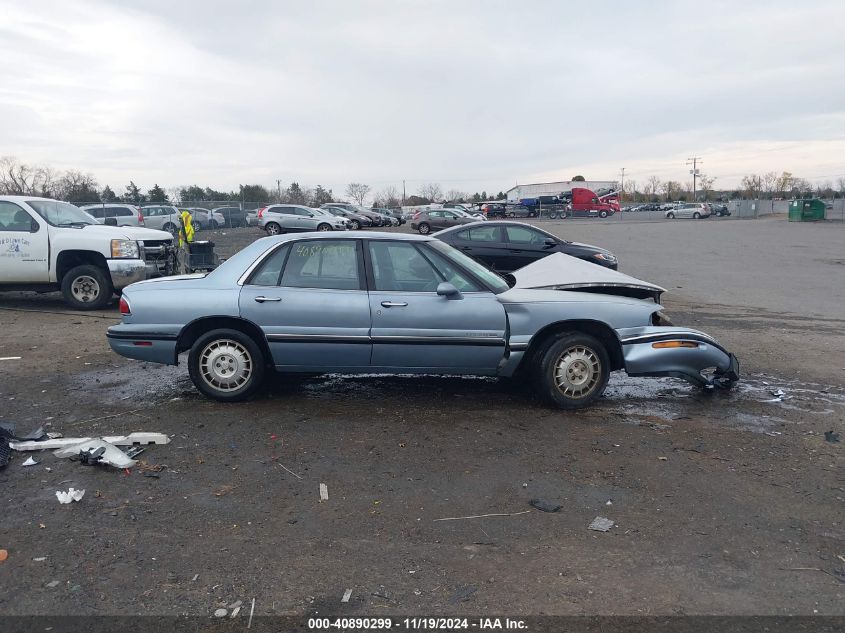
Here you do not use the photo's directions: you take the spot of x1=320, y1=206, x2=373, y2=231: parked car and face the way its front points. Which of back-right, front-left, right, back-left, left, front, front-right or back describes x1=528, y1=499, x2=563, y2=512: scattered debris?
front-right

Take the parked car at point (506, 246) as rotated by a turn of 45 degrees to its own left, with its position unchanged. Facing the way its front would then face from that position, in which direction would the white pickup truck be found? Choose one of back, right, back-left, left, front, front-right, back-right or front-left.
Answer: back

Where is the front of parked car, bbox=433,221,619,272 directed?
to the viewer's right

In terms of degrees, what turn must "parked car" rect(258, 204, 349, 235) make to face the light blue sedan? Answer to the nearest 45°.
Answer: approximately 90° to its right

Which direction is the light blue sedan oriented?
to the viewer's right

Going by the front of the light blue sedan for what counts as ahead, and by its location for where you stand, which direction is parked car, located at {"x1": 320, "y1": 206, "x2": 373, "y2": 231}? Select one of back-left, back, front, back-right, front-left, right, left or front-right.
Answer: left

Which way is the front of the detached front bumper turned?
to the viewer's right

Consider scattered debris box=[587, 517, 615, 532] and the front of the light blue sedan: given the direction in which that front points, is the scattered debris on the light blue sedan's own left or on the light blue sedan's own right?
on the light blue sedan's own right

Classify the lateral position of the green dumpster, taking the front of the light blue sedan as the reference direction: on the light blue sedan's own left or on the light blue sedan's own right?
on the light blue sedan's own left

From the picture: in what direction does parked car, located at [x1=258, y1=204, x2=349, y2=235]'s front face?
to the viewer's right

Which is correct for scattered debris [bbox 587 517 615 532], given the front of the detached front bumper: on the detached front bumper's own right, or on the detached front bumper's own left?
on the detached front bumper's own right

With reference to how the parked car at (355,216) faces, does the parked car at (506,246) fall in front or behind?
in front
